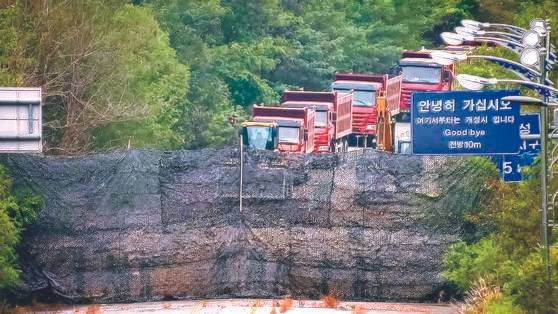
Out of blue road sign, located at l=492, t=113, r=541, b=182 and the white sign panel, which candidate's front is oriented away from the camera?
the white sign panel

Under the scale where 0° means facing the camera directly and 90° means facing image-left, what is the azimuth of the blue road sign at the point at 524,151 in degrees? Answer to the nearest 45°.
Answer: approximately 0°

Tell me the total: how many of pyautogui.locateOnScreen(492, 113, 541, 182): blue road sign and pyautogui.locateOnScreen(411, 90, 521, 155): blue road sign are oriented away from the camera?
0

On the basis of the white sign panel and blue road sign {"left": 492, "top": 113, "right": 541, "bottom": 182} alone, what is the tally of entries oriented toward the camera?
1

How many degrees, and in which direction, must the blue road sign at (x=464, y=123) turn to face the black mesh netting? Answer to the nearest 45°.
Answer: approximately 90° to its right

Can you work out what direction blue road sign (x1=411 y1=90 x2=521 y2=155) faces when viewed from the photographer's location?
facing the viewer

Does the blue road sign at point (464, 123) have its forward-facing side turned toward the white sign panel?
no

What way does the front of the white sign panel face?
away from the camera

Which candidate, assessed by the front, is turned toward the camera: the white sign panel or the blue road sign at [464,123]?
the blue road sign

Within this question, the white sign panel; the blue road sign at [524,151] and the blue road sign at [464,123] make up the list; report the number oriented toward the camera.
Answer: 2
